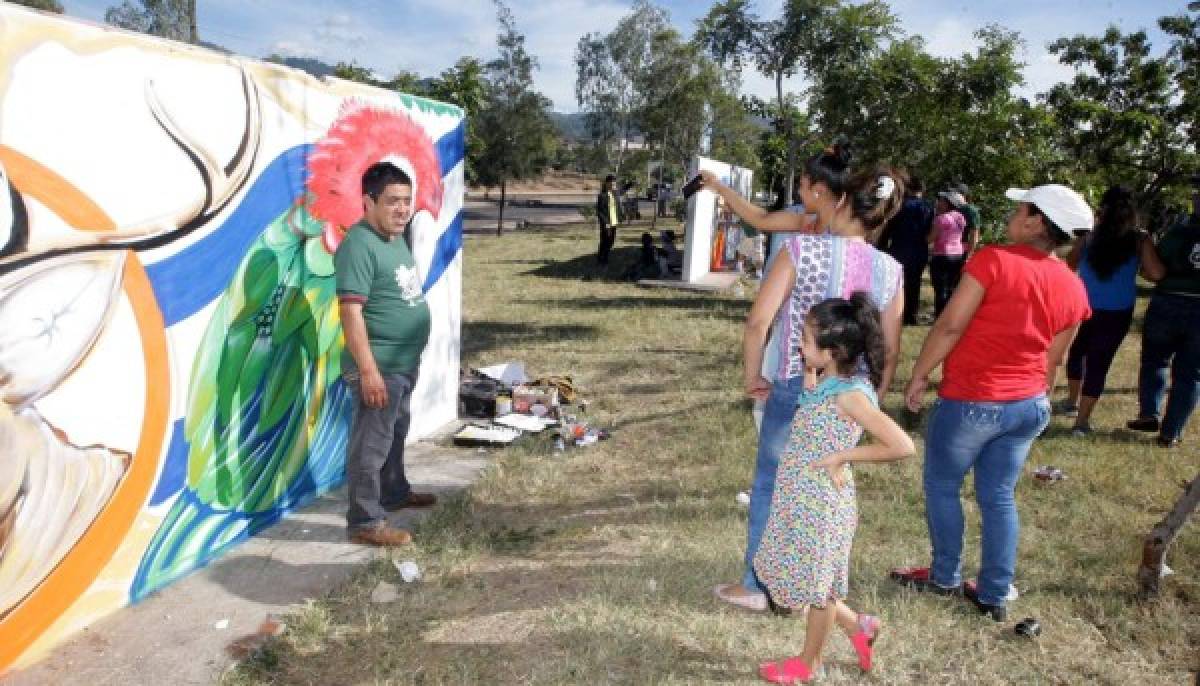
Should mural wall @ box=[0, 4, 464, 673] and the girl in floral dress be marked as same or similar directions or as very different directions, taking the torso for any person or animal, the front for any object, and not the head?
very different directions

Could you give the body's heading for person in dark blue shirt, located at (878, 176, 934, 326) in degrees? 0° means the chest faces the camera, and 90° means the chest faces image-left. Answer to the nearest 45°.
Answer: approximately 135°

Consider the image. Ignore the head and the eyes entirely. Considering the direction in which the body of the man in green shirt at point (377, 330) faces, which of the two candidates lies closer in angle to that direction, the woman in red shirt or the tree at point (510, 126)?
the woman in red shirt

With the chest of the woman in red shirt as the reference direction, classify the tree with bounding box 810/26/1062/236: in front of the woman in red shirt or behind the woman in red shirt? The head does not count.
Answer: in front

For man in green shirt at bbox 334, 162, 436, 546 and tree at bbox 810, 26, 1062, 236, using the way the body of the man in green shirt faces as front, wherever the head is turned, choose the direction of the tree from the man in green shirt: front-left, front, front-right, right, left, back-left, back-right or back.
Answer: left

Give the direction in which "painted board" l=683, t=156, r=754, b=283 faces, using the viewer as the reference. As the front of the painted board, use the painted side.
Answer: facing the viewer and to the right of the viewer

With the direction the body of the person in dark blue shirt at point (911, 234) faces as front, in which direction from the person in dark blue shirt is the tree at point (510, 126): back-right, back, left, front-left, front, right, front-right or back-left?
front

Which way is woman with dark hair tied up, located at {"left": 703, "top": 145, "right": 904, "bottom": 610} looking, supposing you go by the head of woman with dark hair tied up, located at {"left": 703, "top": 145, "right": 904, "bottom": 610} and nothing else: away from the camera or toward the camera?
away from the camera

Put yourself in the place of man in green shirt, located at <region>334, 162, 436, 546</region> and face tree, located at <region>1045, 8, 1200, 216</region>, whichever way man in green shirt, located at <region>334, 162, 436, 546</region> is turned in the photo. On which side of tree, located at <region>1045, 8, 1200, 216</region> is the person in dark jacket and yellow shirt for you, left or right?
left

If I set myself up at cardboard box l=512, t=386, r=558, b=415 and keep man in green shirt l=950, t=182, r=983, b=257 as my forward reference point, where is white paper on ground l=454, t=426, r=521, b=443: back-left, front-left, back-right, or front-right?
back-right

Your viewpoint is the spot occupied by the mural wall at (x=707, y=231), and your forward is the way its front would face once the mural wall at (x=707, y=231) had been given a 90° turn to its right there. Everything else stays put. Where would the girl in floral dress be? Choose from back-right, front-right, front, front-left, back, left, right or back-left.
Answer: front-left

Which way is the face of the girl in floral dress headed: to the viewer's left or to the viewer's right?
to the viewer's left

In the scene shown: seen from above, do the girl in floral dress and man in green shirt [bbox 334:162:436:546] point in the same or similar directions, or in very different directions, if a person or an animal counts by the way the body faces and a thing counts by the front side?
very different directions
